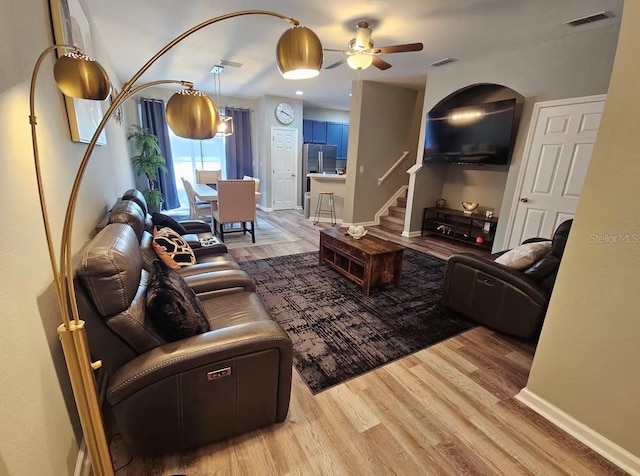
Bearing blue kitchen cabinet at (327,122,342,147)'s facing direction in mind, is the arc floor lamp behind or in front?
in front

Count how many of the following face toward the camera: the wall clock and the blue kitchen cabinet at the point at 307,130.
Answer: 2

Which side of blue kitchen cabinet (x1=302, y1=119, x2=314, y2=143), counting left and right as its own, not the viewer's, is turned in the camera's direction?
front

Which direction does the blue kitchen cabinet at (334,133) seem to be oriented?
toward the camera

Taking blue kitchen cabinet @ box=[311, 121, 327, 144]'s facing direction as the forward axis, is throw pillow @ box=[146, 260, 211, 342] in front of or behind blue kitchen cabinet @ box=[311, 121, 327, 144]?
in front

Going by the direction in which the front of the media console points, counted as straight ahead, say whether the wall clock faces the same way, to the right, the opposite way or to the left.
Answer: to the left

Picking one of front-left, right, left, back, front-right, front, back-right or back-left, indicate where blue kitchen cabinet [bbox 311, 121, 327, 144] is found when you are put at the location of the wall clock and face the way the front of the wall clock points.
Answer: back-left

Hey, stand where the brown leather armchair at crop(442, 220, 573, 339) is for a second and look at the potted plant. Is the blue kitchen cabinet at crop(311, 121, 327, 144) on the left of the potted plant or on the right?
right

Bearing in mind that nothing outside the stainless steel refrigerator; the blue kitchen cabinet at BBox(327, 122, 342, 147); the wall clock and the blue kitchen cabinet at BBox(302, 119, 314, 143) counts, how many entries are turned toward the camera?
4

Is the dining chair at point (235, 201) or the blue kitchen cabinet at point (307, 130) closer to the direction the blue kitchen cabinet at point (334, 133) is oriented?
the dining chair

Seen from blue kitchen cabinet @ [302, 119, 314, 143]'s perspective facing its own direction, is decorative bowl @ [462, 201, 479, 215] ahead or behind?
ahead

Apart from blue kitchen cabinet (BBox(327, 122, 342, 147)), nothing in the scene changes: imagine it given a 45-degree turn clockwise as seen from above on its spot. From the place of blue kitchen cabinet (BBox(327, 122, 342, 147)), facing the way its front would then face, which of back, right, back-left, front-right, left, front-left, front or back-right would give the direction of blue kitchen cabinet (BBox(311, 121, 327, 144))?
front

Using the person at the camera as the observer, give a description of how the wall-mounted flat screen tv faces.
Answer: facing the viewer and to the left of the viewer
